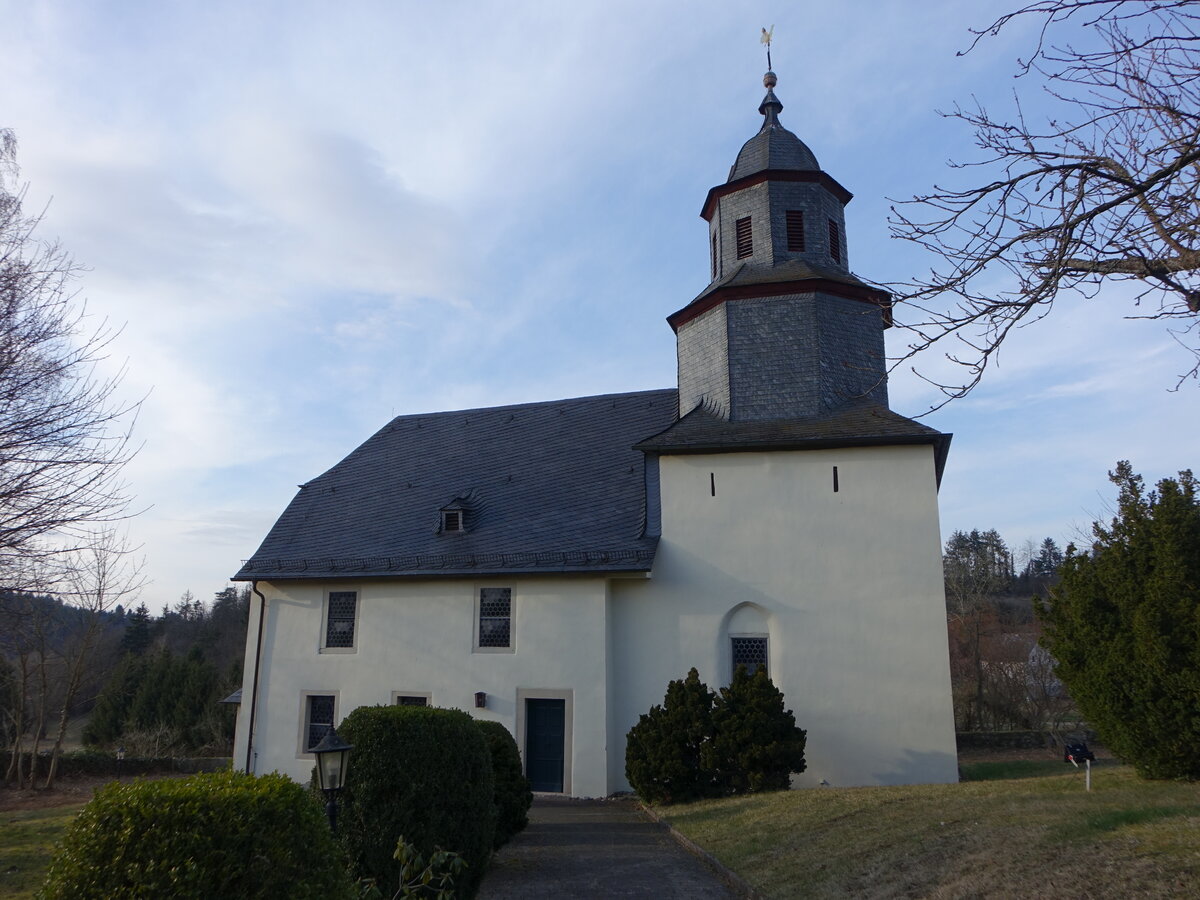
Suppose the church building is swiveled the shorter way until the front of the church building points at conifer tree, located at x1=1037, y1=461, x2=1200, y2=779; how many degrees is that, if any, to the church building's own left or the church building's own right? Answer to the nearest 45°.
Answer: approximately 45° to the church building's own left

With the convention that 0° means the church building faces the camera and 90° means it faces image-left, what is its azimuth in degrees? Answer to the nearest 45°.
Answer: approximately 0°
